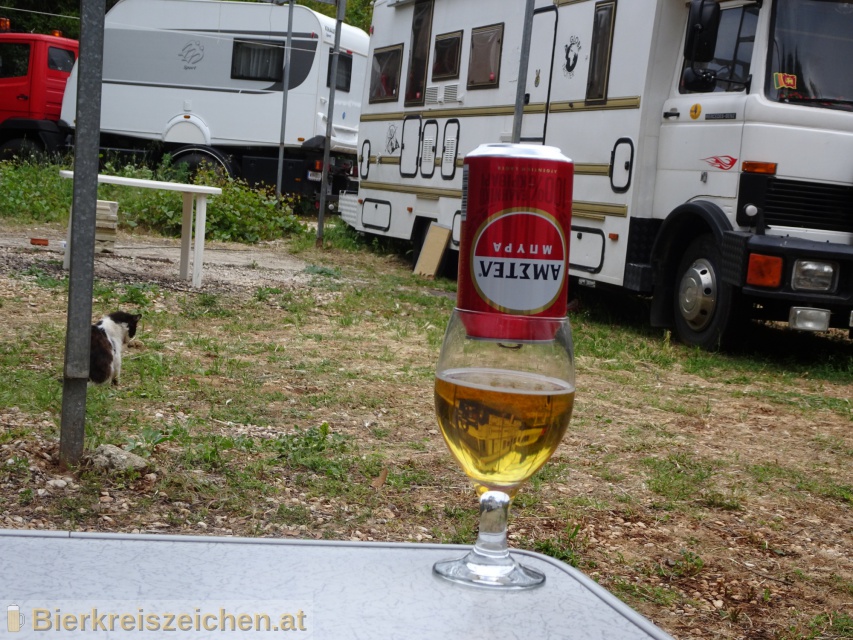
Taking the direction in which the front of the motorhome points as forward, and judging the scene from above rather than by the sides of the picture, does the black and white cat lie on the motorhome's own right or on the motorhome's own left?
on the motorhome's own right

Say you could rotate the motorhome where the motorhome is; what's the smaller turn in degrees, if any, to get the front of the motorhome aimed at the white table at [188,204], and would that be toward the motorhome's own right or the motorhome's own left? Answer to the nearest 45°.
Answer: approximately 135° to the motorhome's own right

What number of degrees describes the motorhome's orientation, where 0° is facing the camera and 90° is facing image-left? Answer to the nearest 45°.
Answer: approximately 315°

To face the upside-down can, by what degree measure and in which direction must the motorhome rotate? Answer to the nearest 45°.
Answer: approximately 45° to its right

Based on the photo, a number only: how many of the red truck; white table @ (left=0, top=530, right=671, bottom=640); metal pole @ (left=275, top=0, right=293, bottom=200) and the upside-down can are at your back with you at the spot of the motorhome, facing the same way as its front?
2

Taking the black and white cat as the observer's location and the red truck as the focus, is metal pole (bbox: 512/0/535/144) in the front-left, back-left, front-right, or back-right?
front-right

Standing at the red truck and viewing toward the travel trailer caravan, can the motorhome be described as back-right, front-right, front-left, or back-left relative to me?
front-right

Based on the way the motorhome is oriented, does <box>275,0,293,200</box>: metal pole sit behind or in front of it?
behind

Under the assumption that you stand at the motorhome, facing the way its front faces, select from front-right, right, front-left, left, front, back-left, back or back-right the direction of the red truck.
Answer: back
